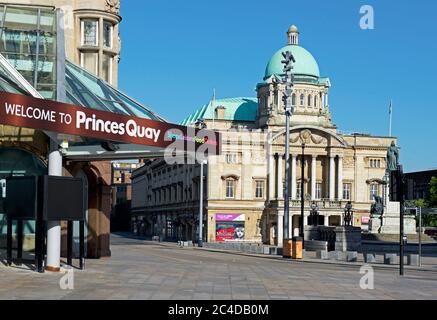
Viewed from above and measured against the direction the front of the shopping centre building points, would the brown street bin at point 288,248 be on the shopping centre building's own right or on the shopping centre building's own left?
on the shopping centre building's own left

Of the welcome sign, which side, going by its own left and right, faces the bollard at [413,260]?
left

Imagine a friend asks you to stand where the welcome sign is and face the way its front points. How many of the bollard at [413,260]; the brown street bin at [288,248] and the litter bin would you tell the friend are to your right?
0

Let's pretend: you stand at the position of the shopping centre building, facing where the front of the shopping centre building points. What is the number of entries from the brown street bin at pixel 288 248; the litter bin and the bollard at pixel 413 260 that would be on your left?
3

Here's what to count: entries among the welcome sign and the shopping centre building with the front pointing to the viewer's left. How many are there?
0

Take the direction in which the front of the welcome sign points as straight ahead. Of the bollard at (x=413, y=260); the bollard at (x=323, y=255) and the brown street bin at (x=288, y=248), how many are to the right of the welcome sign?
0

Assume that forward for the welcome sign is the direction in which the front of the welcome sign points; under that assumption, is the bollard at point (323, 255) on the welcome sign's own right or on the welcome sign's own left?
on the welcome sign's own left

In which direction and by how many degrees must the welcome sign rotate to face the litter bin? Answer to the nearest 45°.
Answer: approximately 90° to its left

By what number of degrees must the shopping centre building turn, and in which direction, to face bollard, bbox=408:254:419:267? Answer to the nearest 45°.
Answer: approximately 90° to its left

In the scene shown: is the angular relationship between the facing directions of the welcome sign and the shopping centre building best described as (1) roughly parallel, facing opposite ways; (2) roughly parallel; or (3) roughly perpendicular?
roughly parallel

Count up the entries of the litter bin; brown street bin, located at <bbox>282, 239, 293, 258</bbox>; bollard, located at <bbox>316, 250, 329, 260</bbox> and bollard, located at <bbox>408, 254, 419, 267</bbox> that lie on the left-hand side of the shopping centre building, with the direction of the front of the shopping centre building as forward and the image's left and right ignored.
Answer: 4

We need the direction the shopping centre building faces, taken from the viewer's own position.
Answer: facing the viewer and to the right of the viewer

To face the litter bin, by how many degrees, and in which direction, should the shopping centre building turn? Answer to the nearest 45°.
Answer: approximately 90° to its left
